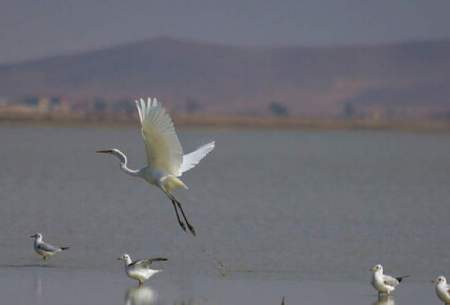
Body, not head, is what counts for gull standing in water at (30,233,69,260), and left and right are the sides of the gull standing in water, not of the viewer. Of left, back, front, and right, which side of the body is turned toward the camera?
left

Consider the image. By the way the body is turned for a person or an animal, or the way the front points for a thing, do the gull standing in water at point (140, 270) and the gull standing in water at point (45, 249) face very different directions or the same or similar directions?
same or similar directions

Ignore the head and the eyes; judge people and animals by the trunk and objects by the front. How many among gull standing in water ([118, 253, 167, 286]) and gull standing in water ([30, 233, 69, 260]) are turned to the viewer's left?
2

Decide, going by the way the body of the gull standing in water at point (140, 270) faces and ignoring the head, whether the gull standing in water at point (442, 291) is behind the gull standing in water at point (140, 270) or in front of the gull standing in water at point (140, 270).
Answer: behind

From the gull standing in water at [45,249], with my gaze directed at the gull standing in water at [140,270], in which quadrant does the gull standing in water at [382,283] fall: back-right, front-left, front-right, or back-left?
front-left

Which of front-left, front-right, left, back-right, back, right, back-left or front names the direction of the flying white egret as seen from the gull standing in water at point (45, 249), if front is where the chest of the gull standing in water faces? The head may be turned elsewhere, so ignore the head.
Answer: back-left

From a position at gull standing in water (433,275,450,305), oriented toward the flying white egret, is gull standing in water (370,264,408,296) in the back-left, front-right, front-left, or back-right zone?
front-right

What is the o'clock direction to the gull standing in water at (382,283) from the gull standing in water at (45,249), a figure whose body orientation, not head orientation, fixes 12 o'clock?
the gull standing in water at (382,283) is roughly at 7 o'clock from the gull standing in water at (45,249).

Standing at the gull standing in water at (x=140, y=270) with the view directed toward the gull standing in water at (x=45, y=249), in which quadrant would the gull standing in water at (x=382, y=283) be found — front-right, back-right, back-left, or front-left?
back-right

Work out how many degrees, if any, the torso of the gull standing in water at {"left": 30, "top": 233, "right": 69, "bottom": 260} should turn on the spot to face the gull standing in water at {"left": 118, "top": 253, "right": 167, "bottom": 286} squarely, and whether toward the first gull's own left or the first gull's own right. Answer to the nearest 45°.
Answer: approximately 135° to the first gull's own left

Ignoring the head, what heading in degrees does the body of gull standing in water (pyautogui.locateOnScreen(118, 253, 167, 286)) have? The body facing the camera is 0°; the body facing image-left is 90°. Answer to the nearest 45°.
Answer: approximately 90°

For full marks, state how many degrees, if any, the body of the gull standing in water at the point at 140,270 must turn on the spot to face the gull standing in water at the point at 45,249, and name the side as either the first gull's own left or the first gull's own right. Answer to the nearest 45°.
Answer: approximately 45° to the first gull's own right
